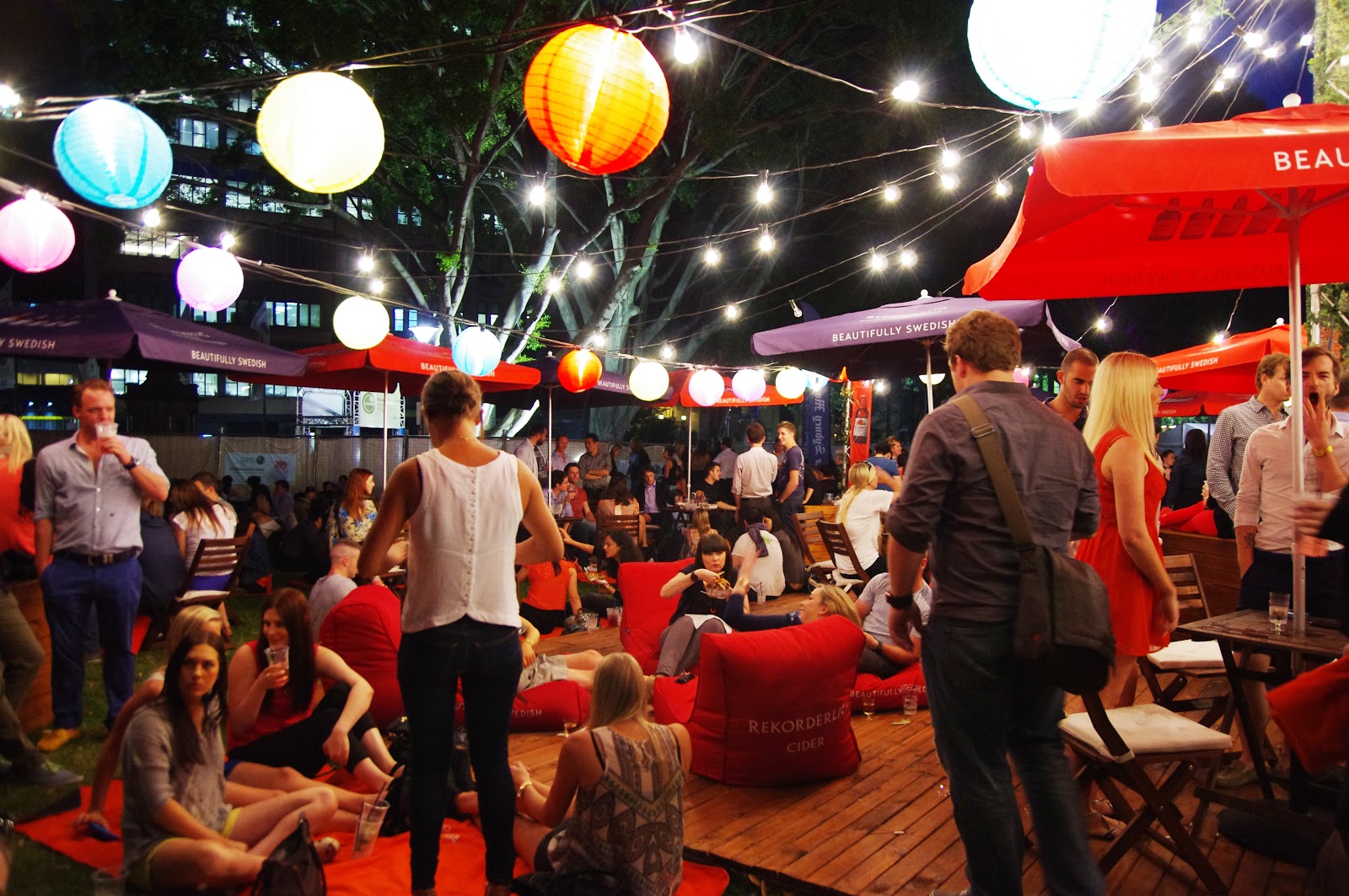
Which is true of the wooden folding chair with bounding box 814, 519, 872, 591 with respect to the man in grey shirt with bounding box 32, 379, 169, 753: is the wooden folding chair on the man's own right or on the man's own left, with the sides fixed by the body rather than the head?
on the man's own left

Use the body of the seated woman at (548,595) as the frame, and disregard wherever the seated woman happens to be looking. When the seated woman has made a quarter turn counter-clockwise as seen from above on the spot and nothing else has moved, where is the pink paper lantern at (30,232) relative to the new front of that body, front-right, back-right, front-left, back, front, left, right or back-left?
front-left

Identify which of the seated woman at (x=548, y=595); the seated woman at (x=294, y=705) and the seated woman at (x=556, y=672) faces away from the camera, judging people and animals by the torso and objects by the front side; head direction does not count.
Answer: the seated woman at (x=548, y=595)

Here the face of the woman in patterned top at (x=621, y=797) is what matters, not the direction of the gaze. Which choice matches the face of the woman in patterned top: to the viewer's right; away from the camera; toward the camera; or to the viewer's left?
away from the camera

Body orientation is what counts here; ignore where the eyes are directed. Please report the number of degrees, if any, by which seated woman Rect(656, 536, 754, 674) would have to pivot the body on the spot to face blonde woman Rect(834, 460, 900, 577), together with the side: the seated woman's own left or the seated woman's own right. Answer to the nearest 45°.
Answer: approximately 135° to the seated woman's own left

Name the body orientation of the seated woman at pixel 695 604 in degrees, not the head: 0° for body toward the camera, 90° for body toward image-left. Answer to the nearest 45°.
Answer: approximately 0°

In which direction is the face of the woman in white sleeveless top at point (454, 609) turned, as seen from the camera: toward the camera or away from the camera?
away from the camera

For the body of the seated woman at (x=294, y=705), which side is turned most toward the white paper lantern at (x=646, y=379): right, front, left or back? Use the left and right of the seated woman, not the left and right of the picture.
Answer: left

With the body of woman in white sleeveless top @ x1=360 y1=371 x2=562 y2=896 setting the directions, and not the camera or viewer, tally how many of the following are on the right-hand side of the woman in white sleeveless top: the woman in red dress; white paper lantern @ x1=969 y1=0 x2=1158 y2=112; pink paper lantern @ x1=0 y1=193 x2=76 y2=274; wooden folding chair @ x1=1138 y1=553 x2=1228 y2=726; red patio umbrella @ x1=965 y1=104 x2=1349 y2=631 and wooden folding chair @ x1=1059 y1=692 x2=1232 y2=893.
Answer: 5
